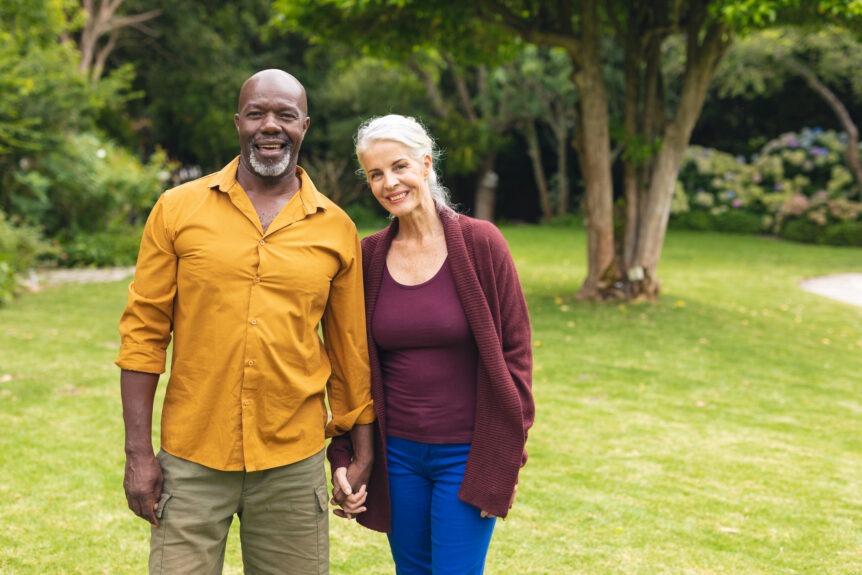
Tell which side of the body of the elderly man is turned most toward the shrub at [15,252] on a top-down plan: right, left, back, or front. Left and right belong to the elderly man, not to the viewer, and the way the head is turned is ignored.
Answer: back

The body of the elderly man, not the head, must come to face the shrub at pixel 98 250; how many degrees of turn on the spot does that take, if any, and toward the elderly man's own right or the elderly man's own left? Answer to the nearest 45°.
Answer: approximately 180°

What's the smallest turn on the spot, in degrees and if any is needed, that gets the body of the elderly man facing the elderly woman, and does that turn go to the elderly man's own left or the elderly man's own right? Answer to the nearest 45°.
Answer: approximately 90° to the elderly man's own left

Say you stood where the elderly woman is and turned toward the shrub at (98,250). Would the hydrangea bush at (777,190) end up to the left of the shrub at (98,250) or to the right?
right

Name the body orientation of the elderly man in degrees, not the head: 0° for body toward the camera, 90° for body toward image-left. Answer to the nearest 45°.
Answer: approximately 0°

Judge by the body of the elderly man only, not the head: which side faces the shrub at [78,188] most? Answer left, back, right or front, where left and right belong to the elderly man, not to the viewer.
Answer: back

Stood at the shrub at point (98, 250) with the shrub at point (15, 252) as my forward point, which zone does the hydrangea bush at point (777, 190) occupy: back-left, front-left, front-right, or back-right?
back-left

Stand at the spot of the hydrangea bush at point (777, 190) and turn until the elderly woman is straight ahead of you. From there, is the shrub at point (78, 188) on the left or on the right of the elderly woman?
right

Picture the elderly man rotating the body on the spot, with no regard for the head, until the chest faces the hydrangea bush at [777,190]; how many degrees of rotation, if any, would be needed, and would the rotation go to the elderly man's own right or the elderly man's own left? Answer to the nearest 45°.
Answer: approximately 135° to the elderly man's own left
